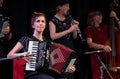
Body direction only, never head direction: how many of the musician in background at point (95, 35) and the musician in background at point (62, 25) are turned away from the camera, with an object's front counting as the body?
0

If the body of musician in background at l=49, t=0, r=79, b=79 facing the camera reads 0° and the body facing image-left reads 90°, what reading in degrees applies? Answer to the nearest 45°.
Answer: approximately 315°

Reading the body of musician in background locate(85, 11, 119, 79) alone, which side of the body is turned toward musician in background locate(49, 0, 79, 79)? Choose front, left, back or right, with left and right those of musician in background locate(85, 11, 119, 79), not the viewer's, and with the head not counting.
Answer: right

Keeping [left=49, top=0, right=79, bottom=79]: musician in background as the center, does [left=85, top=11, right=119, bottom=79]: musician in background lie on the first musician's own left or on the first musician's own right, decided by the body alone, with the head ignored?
on the first musician's own left
